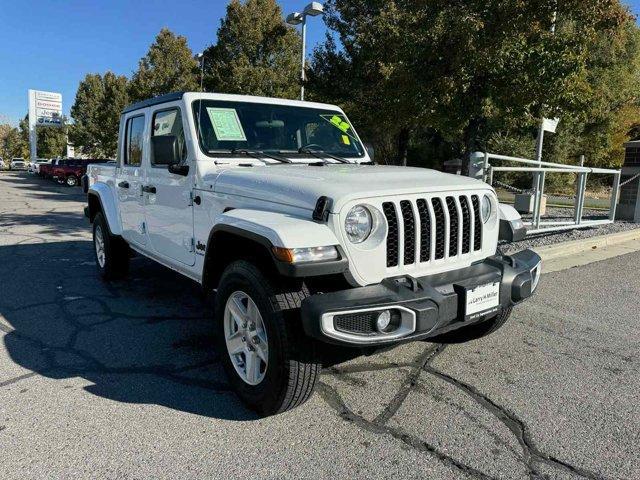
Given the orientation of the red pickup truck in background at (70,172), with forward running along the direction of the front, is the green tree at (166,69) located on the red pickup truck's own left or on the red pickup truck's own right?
on the red pickup truck's own left

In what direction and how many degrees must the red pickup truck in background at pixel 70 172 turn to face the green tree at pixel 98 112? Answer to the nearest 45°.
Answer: approximately 135° to its right

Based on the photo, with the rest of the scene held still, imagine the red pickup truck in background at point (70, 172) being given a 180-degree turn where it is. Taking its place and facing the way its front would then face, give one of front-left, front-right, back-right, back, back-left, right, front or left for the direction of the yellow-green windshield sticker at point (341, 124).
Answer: back-right

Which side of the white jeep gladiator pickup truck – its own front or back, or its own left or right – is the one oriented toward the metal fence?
left

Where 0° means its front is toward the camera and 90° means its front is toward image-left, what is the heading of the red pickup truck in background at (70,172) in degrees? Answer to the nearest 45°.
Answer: approximately 45°

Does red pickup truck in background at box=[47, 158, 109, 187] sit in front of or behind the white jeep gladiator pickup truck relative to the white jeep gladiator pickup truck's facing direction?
behind

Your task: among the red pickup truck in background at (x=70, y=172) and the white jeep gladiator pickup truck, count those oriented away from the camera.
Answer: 0

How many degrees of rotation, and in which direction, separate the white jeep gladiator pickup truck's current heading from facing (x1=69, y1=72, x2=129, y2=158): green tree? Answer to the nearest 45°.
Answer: approximately 180°

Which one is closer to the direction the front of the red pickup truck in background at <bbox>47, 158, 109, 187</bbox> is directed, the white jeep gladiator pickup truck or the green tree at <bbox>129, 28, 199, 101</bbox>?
the white jeep gladiator pickup truck

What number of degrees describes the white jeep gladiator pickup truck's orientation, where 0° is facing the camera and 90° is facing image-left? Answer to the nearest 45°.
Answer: approximately 315°

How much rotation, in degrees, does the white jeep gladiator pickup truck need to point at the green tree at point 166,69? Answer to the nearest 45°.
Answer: approximately 135° to its left

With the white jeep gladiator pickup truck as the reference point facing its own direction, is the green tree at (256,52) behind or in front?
behind

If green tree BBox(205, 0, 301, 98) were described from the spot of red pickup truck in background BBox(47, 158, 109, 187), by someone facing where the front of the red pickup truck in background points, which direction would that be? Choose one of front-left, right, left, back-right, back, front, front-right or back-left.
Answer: left

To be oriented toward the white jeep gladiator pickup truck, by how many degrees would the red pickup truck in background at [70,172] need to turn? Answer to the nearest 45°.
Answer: approximately 45° to its left

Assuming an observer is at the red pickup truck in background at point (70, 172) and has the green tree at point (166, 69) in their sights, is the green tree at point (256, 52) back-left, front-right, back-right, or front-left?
front-right
